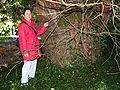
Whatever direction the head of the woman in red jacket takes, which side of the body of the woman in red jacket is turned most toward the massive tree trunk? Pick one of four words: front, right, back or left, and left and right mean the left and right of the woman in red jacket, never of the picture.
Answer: left

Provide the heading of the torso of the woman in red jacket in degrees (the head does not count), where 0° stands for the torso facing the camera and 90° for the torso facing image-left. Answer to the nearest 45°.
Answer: approximately 315°
